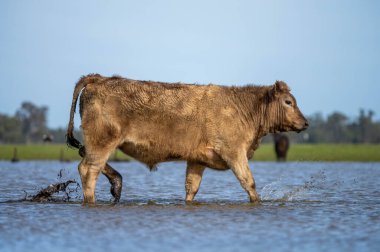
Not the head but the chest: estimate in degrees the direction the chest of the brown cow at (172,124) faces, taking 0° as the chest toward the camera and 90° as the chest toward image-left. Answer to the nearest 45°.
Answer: approximately 270°
